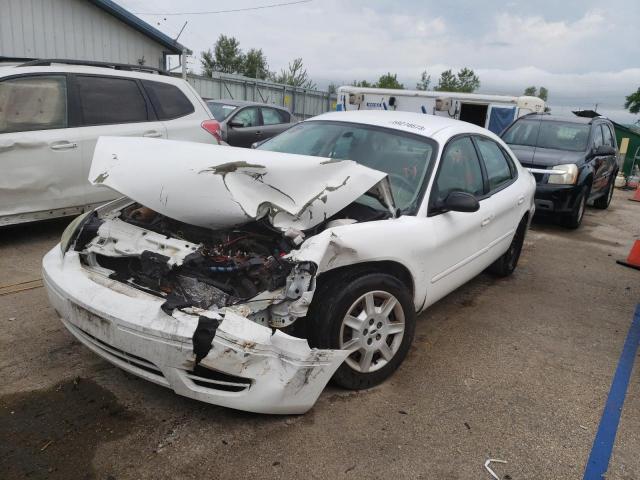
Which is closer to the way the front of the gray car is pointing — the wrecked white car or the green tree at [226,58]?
the wrecked white car

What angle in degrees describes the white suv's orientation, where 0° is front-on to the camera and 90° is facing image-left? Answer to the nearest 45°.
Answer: approximately 90°

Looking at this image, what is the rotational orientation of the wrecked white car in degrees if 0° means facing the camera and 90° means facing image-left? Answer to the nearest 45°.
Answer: approximately 45°

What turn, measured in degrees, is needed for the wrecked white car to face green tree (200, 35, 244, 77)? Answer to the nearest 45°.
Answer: approximately 135° to its right

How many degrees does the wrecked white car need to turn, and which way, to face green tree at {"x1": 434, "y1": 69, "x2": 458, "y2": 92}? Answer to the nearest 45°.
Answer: approximately 135° to its right

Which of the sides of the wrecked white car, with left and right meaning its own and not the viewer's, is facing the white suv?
right

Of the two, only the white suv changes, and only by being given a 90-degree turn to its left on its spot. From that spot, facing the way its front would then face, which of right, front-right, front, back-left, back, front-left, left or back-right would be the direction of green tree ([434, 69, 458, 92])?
back-left

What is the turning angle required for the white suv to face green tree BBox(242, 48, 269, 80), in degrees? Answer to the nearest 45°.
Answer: approximately 90° to its right

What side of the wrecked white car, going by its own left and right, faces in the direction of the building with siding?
right
